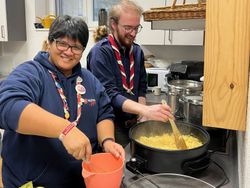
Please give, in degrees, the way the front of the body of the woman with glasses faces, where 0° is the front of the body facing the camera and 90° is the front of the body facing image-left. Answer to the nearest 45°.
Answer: approximately 315°
